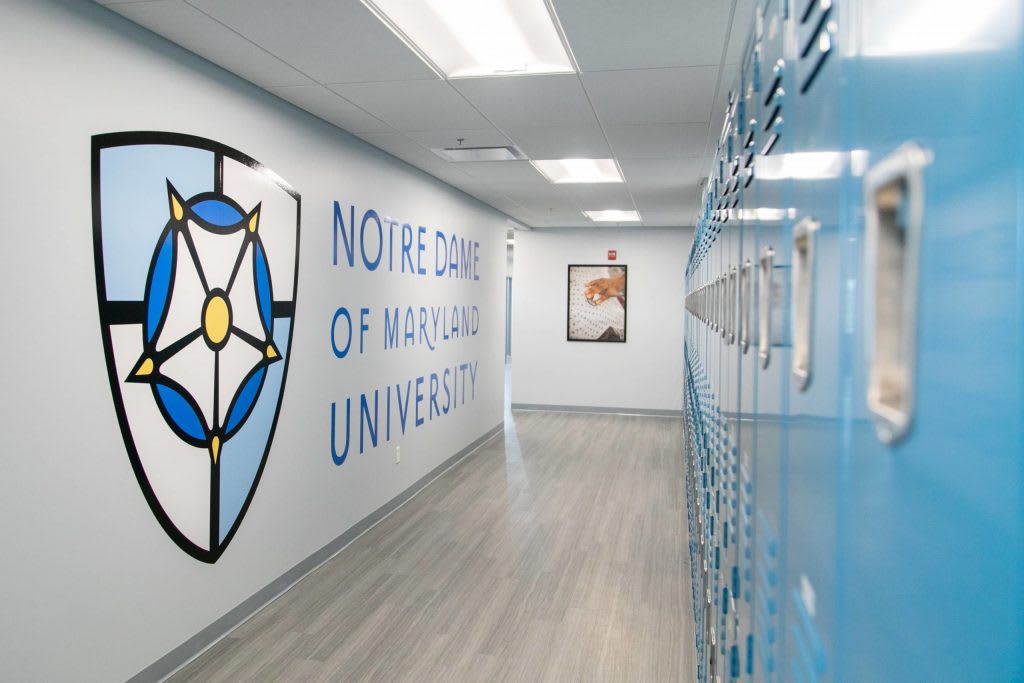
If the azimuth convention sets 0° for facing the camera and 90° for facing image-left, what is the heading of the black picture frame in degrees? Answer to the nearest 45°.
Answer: approximately 0°

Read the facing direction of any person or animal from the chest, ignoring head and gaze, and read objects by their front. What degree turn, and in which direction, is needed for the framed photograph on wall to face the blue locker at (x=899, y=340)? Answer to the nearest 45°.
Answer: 0° — it already faces it

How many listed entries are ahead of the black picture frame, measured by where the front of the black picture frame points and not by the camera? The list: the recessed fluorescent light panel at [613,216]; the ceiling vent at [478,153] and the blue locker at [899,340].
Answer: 3

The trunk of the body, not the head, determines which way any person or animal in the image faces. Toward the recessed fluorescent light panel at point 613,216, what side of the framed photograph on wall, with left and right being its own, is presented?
front

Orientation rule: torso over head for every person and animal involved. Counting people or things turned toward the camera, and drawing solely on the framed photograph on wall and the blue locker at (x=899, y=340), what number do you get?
1

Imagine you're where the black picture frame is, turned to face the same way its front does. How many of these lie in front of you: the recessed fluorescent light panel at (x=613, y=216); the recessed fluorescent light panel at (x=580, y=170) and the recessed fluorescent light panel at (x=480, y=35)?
3

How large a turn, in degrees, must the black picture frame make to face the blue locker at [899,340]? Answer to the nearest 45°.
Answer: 0° — it already faces it

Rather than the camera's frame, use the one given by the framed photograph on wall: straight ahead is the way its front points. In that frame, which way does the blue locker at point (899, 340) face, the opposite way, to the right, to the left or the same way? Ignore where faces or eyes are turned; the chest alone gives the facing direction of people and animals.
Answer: to the right

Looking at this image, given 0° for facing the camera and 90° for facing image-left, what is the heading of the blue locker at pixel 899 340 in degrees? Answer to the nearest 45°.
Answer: approximately 90°

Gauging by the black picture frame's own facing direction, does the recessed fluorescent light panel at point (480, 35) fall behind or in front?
in front

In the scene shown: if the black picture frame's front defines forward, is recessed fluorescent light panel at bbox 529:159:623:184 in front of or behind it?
in front
